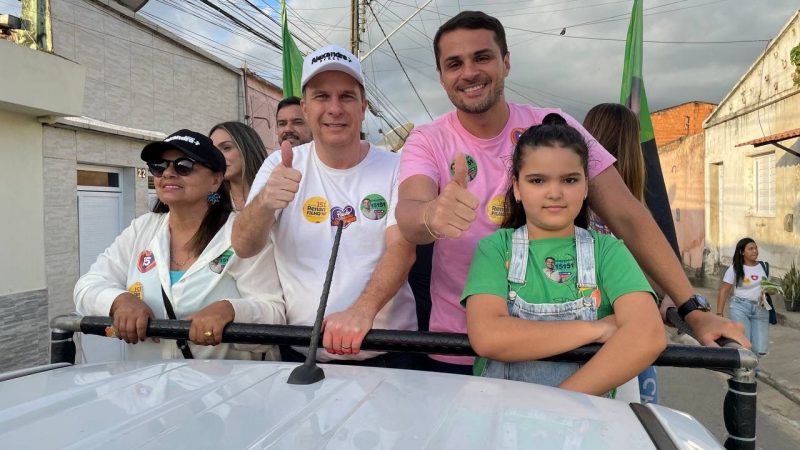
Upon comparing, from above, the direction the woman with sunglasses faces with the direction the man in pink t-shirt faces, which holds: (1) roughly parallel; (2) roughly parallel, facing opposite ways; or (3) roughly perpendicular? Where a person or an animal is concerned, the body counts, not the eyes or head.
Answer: roughly parallel

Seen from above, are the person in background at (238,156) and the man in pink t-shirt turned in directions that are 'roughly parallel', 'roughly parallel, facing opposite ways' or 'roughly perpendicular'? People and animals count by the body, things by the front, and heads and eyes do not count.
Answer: roughly parallel

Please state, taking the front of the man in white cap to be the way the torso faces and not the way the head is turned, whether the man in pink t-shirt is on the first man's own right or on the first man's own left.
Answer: on the first man's own left

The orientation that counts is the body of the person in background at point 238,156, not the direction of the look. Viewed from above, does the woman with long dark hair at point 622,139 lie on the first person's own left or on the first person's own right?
on the first person's own left

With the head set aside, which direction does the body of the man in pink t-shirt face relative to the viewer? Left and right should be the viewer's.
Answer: facing the viewer

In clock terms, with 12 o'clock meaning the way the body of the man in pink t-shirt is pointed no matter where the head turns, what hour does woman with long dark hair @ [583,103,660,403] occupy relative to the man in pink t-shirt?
The woman with long dark hair is roughly at 7 o'clock from the man in pink t-shirt.

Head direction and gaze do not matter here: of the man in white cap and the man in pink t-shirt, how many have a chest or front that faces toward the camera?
2

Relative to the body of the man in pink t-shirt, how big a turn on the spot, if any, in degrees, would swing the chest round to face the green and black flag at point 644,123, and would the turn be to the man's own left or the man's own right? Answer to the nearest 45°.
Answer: approximately 180°

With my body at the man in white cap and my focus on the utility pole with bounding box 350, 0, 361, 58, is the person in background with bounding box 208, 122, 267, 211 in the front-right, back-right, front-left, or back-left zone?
front-left

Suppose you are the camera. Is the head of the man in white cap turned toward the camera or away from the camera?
toward the camera

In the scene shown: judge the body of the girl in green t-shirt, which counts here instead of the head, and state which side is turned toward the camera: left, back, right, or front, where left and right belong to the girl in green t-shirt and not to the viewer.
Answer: front

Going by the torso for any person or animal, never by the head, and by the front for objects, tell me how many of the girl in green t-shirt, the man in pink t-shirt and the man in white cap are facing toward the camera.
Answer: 3
